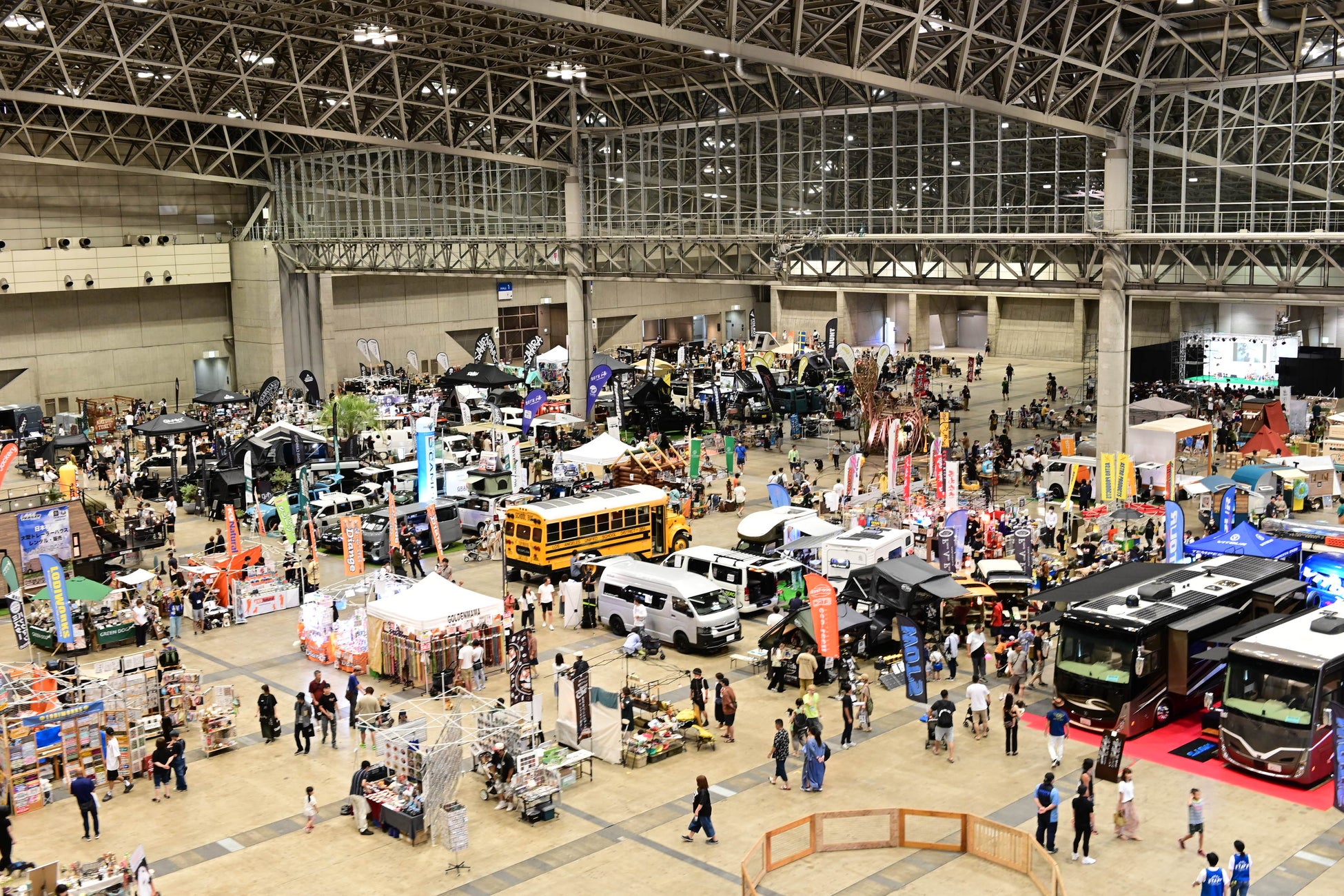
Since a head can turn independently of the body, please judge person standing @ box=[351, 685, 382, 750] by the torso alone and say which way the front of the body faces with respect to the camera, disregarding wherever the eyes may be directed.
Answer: away from the camera

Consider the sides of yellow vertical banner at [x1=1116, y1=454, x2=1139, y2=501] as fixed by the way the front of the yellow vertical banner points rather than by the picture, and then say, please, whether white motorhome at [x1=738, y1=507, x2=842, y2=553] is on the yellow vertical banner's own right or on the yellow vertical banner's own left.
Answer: on the yellow vertical banner's own right

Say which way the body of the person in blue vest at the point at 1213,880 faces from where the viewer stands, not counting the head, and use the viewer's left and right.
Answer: facing away from the viewer

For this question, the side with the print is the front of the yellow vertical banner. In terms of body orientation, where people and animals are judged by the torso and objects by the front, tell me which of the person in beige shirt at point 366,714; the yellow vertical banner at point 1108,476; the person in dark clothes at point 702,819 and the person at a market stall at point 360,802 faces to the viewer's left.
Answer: the person in dark clothes at point 702,819

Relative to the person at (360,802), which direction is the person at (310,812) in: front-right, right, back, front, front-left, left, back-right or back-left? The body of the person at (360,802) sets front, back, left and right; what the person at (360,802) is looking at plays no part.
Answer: back

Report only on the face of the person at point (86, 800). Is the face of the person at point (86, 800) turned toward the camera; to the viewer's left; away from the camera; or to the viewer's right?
away from the camera
